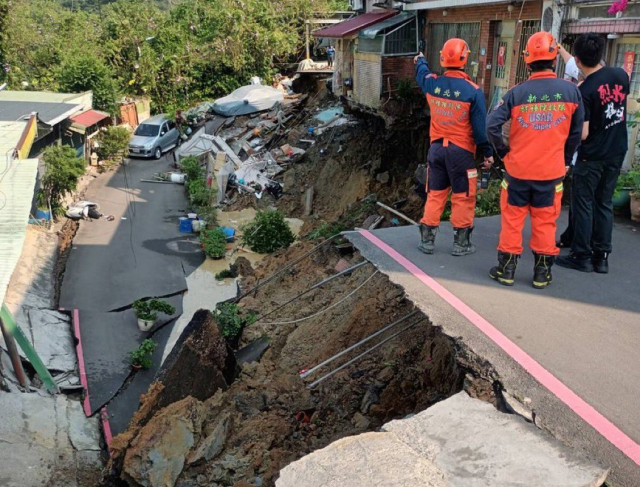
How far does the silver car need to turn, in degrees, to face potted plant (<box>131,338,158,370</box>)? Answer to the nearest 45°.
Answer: approximately 45° to its left

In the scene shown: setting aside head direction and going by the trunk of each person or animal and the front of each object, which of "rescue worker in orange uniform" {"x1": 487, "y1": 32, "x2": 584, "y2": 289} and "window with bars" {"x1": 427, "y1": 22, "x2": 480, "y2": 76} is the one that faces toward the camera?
the window with bars

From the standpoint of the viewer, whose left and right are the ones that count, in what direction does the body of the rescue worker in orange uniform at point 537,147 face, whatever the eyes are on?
facing away from the viewer

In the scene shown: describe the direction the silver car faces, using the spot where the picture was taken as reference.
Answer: facing the viewer and to the left of the viewer

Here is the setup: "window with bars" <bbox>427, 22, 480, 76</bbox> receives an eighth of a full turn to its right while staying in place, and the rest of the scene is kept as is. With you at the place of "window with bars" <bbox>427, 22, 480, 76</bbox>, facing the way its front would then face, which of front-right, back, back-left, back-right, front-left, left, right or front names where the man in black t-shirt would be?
front-left

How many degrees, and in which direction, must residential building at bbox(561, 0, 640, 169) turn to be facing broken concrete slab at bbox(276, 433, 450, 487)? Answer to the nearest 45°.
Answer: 0° — it already faces it

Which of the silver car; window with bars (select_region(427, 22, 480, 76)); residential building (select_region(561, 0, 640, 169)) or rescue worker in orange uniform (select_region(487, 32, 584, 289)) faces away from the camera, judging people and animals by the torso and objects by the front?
the rescue worker in orange uniform

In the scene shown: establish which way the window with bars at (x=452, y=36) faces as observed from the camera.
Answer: facing the viewer

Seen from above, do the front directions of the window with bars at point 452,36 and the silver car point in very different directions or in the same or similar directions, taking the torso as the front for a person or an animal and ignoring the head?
same or similar directions

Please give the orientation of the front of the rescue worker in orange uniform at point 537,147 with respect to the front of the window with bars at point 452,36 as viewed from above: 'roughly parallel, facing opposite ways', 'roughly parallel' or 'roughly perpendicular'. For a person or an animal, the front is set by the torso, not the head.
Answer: roughly parallel, facing opposite ways

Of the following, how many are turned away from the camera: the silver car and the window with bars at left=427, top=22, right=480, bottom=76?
0

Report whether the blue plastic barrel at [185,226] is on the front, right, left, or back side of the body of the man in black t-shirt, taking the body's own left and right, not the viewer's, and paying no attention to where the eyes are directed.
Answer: front

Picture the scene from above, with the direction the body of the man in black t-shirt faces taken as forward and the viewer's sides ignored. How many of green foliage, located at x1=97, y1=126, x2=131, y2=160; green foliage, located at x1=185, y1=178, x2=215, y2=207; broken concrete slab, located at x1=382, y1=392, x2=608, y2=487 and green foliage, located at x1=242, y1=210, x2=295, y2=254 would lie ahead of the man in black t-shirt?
3

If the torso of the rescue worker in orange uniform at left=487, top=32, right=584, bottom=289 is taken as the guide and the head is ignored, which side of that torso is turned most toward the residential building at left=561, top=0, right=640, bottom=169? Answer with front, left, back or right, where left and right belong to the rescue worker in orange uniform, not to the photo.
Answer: front

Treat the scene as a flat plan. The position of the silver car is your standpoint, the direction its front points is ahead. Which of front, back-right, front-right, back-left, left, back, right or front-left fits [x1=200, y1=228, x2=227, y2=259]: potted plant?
front-left

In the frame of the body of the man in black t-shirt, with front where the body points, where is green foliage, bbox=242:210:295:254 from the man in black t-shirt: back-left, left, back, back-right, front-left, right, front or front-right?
front

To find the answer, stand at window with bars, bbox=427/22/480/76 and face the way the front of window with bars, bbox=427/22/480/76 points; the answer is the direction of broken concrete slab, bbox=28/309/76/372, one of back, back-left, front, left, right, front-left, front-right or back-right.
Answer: front-right

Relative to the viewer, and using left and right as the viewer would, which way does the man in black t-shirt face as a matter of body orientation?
facing away from the viewer and to the left of the viewer

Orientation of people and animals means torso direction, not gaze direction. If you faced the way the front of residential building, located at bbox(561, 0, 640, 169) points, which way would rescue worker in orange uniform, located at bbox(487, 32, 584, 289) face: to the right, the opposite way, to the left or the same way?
the opposite way

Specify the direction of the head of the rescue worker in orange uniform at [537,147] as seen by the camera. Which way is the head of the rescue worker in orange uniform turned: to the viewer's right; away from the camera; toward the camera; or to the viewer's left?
away from the camera
